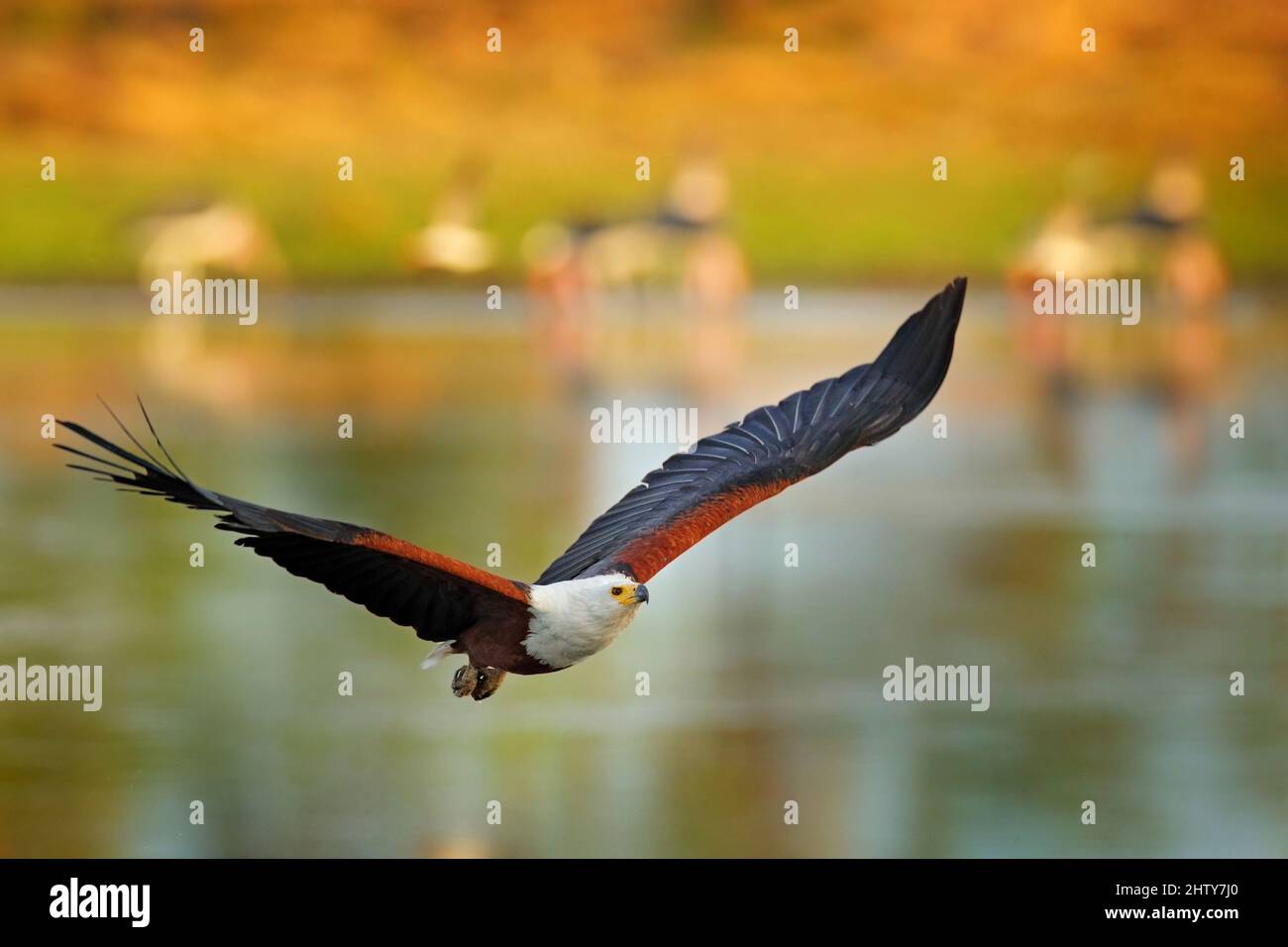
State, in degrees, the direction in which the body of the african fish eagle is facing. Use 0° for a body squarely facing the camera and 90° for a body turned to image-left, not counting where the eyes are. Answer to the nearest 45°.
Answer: approximately 315°
